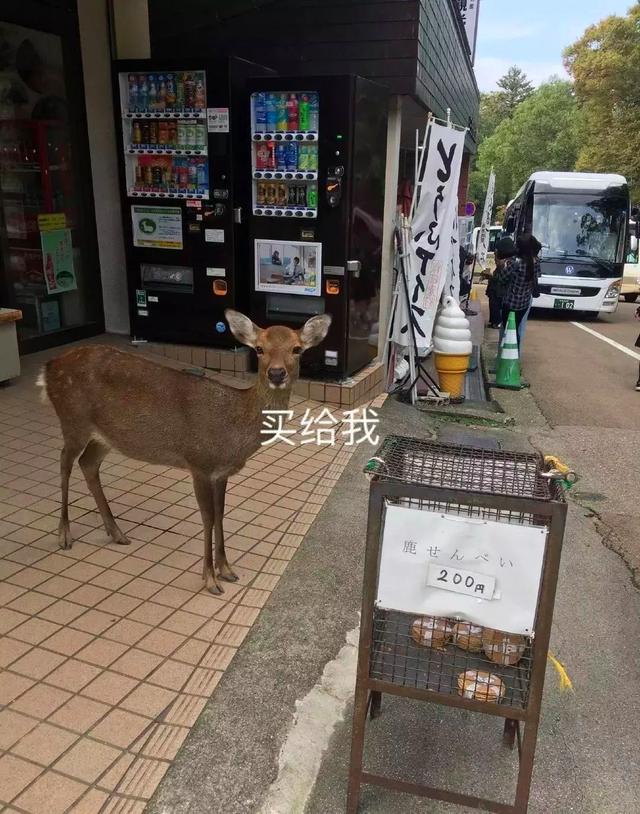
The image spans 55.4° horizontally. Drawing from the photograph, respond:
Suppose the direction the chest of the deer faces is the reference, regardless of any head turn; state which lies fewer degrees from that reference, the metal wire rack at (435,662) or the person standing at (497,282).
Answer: the metal wire rack

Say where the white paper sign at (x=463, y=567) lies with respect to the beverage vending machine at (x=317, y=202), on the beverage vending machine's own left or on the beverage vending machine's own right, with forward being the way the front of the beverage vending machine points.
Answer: on the beverage vending machine's own left

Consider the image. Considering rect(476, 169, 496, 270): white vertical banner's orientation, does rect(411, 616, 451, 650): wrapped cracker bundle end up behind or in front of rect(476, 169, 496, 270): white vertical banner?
in front

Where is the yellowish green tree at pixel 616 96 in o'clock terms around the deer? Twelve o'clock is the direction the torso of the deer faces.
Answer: The yellowish green tree is roughly at 9 o'clock from the deer.

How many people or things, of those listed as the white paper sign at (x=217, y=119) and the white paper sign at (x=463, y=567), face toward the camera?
2

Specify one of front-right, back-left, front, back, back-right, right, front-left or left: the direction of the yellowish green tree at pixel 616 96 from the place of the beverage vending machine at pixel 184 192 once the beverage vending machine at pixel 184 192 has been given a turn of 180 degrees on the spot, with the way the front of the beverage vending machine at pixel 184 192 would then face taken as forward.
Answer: front-right

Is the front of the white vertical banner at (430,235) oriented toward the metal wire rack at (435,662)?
yes

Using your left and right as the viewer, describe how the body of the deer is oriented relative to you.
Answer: facing the viewer and to the right of the viewer

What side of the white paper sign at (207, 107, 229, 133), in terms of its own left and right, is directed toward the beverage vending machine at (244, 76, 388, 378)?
left

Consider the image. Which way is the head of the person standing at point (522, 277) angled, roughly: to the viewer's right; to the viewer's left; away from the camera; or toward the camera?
away from the camera
